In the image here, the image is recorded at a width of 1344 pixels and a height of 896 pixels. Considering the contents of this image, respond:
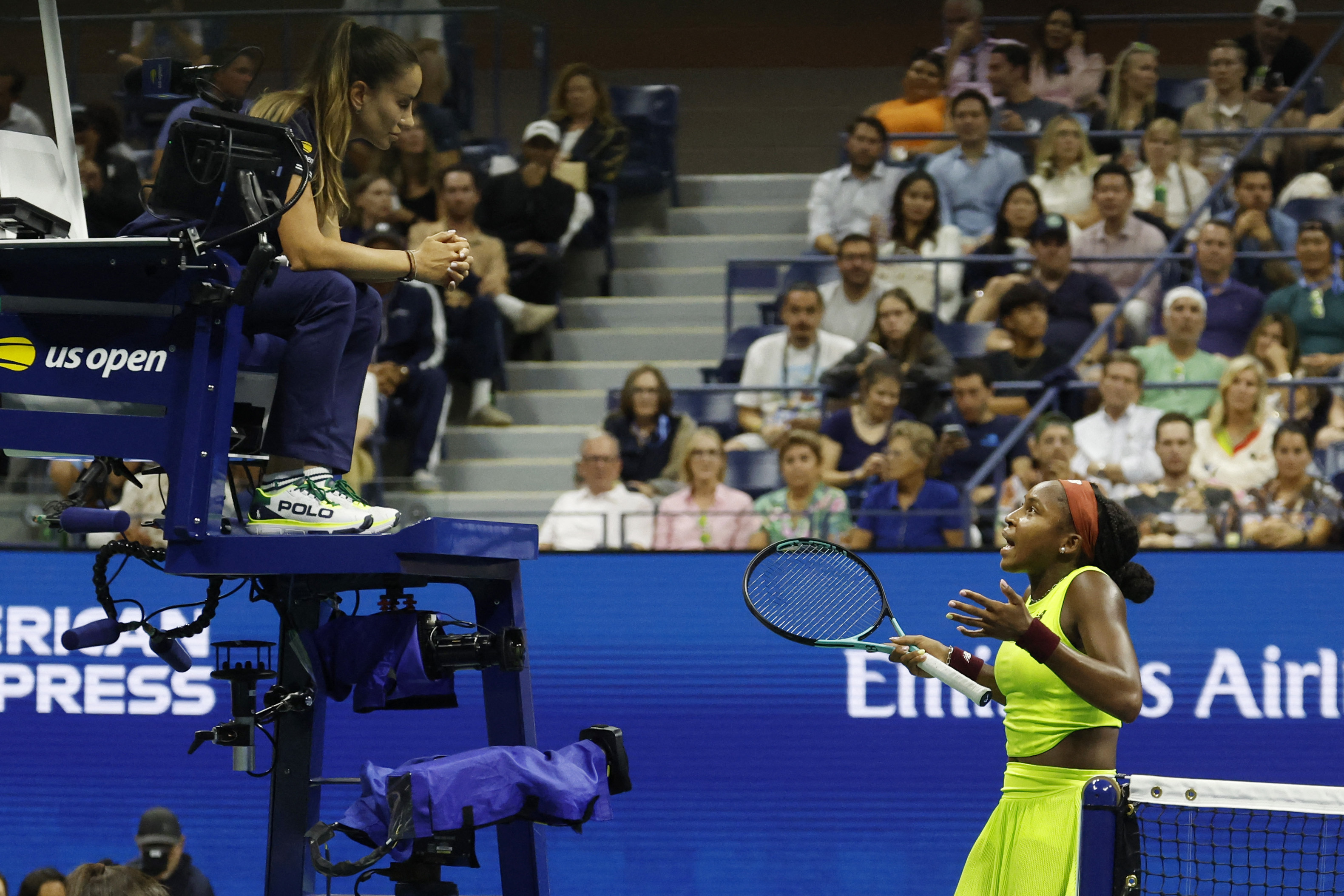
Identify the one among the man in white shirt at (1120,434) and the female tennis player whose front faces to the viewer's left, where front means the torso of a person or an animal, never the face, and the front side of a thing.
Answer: the female tennis player

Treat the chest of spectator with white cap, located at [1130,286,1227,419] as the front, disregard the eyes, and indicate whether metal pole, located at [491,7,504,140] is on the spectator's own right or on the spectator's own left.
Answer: on the spectator's own right

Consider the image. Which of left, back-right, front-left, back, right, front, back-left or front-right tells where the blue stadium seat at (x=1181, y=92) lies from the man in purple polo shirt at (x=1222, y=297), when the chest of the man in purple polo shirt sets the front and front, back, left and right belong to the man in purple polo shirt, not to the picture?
back

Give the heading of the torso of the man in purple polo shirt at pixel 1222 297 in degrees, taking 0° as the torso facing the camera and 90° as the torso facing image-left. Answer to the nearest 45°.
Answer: approximately 0°

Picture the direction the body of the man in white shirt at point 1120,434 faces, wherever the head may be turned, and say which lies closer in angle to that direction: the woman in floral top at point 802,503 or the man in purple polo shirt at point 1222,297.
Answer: the woman in floral top

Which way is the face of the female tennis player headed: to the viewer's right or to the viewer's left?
to the viewer's left

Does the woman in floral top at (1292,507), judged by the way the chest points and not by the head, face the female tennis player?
yes

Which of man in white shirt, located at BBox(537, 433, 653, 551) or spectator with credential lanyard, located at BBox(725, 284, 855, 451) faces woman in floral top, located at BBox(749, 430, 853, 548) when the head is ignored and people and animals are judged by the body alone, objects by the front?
the spectator with credential lanyard

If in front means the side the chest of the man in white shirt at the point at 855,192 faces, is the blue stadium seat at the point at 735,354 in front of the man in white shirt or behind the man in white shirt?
in front

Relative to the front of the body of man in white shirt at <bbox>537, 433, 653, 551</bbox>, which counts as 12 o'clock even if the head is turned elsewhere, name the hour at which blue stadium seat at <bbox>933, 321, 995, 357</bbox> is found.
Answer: The blue stadium seat is roughly at 8 o'clock from the man in white shirt.

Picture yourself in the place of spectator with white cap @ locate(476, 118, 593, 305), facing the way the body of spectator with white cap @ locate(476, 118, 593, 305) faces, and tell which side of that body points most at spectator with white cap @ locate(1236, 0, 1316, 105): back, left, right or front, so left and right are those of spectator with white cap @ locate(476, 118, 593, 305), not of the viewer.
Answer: left

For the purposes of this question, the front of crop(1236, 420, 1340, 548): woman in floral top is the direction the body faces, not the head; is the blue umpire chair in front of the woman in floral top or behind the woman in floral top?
in front
